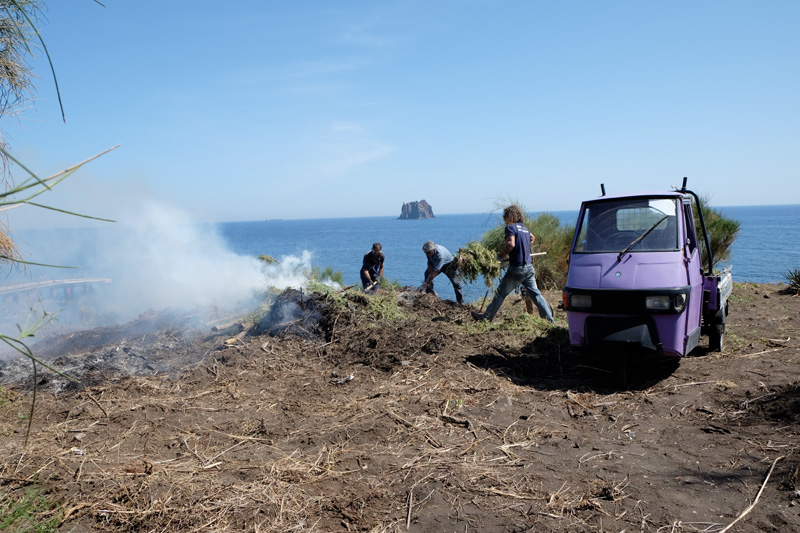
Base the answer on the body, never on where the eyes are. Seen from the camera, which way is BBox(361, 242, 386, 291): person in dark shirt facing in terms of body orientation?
toward the camera

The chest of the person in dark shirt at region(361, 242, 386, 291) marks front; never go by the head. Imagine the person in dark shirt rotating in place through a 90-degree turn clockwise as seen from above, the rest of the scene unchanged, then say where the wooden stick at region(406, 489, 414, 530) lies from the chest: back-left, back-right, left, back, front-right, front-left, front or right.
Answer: left

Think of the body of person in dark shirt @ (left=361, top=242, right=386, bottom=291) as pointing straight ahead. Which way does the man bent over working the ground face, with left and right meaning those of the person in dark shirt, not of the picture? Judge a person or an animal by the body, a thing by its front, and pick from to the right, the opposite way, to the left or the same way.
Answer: to the right

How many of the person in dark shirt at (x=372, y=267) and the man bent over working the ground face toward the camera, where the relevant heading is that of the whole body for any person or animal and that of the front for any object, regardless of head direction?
1

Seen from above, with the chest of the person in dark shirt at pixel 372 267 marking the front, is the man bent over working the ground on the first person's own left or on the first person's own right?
on the first person's own left

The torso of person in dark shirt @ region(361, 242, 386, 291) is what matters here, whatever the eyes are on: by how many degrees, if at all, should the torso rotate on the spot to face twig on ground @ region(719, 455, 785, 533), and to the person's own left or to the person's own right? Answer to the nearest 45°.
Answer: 0° — they already face it

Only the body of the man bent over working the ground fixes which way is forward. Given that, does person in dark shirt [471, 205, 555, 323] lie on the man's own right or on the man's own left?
on the man's own left

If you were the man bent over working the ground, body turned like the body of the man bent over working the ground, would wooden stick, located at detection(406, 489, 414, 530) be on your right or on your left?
on your left

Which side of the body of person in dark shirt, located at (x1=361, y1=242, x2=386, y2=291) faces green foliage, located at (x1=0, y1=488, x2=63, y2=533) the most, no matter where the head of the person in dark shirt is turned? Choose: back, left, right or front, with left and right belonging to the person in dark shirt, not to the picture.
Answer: front

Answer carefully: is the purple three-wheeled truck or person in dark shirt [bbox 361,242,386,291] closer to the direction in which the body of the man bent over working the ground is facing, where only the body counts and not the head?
the person in dark shirt

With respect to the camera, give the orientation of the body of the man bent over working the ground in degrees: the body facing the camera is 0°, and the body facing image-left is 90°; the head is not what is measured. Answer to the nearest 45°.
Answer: approximately 90°
